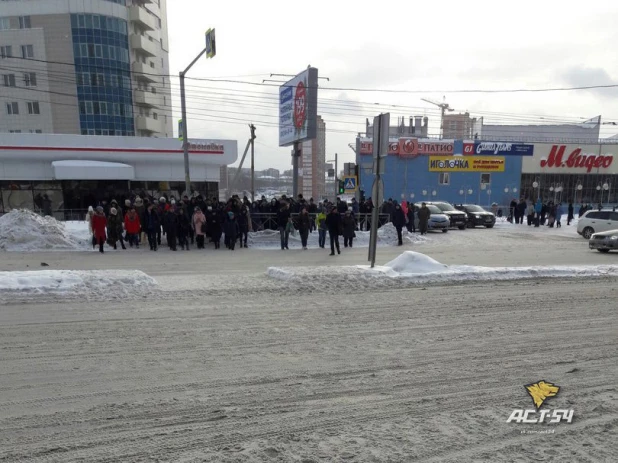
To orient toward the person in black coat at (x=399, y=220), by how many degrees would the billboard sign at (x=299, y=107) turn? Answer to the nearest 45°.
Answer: approximately 90° to its left

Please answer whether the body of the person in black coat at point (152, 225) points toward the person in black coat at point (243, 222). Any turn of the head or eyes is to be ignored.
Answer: no

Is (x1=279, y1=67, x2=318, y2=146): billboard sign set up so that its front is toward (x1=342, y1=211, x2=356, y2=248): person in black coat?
no

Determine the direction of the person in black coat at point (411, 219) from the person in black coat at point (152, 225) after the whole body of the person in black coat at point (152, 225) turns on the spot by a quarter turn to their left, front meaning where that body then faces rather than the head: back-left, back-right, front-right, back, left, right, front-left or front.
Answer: front

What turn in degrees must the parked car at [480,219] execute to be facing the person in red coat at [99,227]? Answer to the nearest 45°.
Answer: approximately 90° to its right

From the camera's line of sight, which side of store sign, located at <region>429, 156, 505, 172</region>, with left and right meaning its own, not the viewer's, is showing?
front

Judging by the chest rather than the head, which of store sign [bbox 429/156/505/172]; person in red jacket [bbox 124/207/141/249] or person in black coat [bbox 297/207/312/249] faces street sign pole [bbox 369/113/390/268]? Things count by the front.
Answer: the store sign
